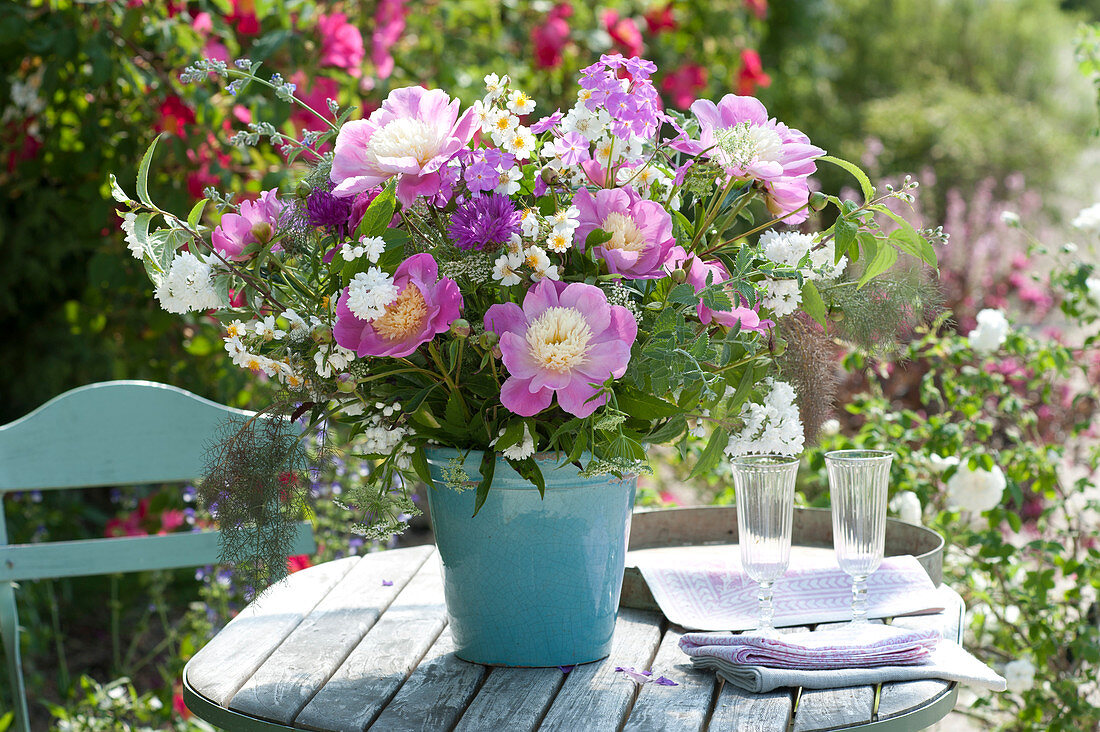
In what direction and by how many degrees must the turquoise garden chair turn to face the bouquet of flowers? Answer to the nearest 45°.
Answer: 0° — it already faces it

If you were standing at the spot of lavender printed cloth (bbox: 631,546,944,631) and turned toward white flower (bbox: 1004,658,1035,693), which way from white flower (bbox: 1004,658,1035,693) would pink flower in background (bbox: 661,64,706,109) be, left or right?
left

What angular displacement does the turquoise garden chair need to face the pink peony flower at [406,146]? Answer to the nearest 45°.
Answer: approximately 45° to its right

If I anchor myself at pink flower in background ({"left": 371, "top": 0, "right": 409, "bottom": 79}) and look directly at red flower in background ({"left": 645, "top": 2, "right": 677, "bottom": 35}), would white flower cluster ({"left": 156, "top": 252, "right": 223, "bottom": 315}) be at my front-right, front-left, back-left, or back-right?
back-right

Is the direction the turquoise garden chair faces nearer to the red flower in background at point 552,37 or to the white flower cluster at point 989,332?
the white flower cluster
